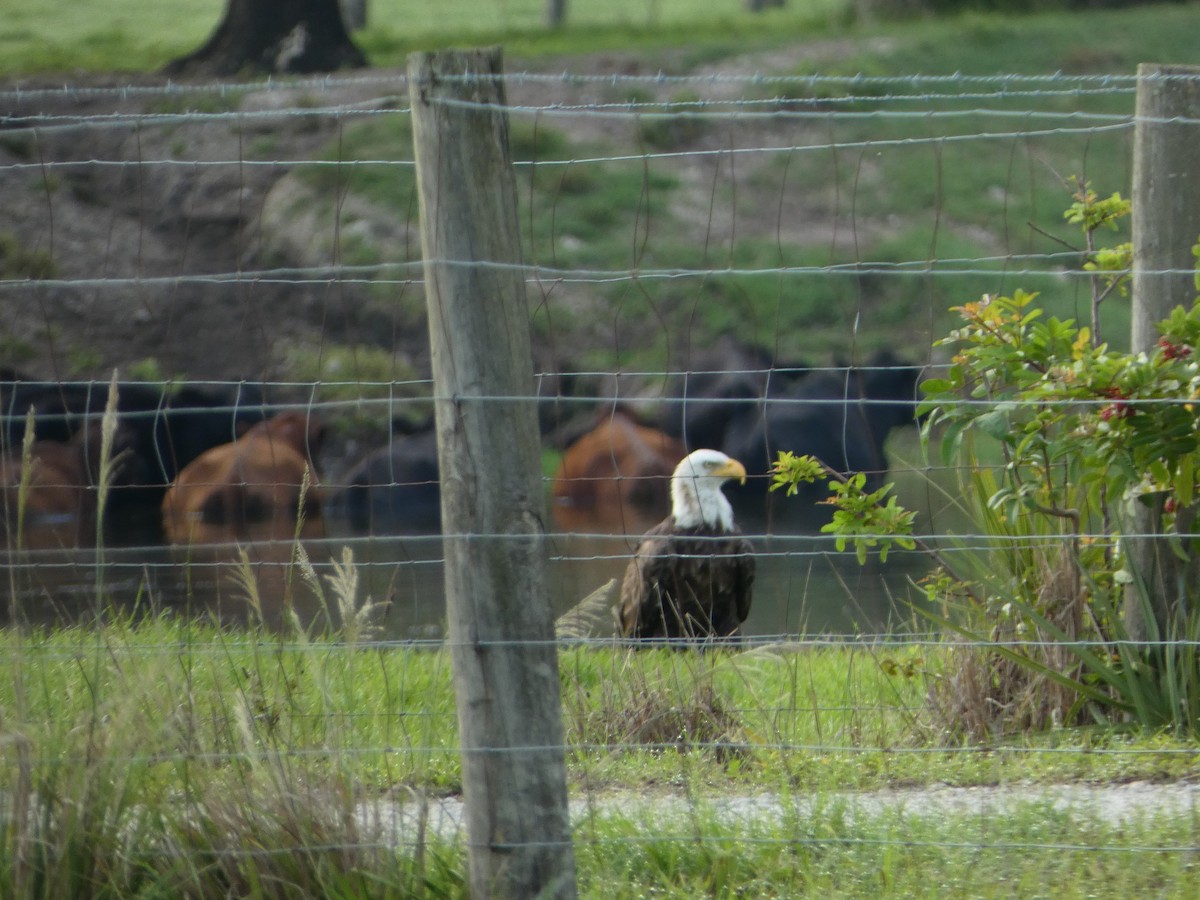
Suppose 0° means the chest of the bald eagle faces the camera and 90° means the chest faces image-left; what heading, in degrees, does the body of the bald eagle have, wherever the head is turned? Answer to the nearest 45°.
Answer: approximately 315°

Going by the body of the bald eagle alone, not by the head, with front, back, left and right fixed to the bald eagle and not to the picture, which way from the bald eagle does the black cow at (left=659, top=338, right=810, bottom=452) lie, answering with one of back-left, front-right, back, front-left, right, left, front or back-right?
back-left

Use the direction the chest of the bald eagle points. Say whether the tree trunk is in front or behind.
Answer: behind

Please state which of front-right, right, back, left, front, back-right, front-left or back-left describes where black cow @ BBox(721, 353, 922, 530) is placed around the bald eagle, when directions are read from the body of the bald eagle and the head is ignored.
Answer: back-left

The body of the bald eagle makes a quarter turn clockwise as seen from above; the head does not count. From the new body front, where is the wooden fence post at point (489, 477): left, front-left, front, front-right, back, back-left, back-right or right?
front-left
